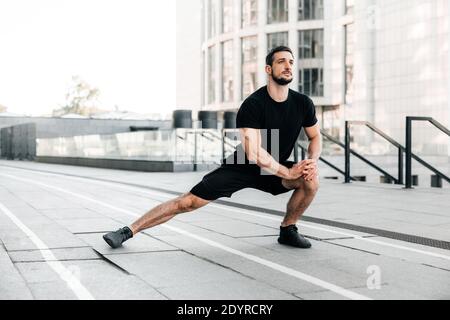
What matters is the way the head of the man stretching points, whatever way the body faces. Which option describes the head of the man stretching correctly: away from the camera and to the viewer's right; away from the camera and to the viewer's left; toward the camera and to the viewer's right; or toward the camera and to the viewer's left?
toward the camera and to the viewer's right

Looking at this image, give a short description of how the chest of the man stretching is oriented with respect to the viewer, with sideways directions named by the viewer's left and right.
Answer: facing the viewer and to the right of the viewer
